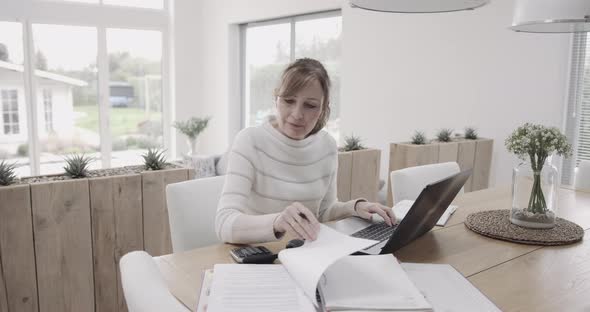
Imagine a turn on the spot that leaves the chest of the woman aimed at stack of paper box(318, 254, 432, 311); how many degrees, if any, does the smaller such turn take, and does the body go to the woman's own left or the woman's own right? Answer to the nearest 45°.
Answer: approximately 45° to the woman's own right

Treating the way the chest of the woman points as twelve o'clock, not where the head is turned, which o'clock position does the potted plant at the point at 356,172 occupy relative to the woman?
The potted plant is roughly at 8 o'clock from the woman.

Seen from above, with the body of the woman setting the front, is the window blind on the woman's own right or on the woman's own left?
on the woman's own left

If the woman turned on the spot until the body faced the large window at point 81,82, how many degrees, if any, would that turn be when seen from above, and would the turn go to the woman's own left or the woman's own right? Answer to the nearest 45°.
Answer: approximately 180°

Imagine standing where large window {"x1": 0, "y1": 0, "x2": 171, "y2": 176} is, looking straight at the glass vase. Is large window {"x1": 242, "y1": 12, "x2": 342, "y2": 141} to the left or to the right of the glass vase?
left

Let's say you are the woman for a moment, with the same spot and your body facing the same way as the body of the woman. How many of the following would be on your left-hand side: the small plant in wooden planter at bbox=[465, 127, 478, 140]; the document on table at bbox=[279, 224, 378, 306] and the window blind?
2

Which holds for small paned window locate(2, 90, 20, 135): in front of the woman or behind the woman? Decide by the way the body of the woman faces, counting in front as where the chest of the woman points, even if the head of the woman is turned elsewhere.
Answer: behind

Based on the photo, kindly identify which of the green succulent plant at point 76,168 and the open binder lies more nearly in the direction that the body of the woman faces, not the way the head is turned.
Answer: the open binder

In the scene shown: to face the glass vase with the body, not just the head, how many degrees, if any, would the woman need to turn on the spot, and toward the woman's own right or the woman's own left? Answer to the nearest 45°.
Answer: approximately 45° to the woman's own left

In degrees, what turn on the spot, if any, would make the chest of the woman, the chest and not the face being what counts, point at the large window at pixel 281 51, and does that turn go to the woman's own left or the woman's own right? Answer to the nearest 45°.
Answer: approximately 135° to the woman's own left

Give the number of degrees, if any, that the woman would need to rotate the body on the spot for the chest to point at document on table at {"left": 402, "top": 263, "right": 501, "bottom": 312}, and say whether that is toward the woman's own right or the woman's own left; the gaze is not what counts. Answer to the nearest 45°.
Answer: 0° — they already face it
